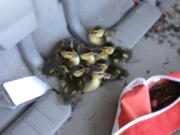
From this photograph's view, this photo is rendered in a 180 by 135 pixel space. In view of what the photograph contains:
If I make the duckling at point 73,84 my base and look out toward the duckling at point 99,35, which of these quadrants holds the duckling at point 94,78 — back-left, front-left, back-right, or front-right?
front-right

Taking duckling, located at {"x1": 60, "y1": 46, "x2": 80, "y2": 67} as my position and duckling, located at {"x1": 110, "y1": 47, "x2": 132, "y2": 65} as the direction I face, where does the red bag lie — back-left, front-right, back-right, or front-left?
front-right

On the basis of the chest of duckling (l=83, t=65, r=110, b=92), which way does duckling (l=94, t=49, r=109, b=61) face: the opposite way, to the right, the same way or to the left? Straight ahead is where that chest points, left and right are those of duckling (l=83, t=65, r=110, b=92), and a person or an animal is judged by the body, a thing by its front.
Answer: the same way
